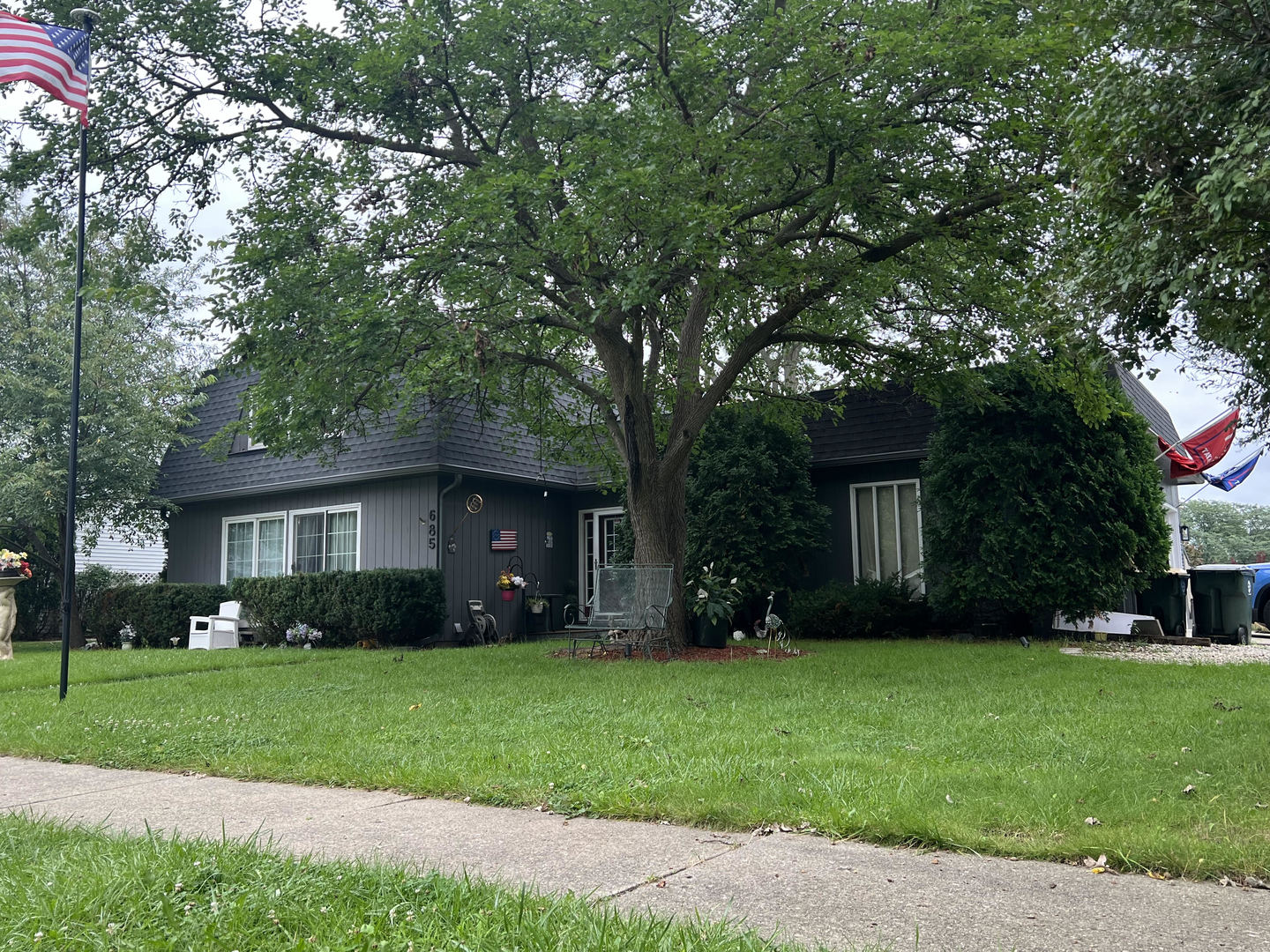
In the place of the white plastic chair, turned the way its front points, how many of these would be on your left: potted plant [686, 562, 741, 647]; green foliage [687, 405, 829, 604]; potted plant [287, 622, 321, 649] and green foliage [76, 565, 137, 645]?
3

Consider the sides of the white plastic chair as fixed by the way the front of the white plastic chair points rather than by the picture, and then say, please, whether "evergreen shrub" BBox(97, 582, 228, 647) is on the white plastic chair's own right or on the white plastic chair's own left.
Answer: on the white plastic chair's own right

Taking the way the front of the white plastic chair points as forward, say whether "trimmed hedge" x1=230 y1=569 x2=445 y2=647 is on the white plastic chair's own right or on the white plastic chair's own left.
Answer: on the white plastic chair's own left

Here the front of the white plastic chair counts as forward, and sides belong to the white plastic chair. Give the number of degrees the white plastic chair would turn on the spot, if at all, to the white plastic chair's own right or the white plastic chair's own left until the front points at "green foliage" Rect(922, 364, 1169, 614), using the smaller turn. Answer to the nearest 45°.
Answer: approximately 90° to the white plastic chair's own left

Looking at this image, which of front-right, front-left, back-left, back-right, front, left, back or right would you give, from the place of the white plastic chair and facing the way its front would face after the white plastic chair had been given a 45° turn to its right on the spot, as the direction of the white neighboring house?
right

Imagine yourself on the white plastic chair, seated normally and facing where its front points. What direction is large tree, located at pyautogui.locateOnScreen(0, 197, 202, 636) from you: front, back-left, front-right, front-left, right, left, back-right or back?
right

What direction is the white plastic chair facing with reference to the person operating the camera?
facing the viewer and to the left of the viewer

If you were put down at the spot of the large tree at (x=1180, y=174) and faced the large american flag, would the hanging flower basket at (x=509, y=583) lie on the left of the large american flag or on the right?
right

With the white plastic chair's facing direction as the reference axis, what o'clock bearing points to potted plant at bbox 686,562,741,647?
The potted plant is roughly at 9 o'clock from the white plastic chair.

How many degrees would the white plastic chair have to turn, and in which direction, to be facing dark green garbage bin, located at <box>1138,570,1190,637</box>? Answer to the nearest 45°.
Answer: approximately 90° to its left

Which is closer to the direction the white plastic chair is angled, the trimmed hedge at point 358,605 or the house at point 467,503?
the trimmed hedge

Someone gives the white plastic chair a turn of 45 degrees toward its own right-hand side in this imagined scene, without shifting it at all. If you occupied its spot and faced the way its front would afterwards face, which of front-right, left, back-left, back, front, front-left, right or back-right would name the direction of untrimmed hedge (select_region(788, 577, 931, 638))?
back-left

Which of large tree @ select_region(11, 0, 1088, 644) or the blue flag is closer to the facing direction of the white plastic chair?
the large tree

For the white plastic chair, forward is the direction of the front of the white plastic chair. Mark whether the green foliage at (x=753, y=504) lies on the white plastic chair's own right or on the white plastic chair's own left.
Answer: on the white plastic chair's own left

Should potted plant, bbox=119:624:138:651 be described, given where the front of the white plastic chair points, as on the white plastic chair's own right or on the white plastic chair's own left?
on the white plastic chair's own right

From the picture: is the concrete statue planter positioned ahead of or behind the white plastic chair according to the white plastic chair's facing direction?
ahead
